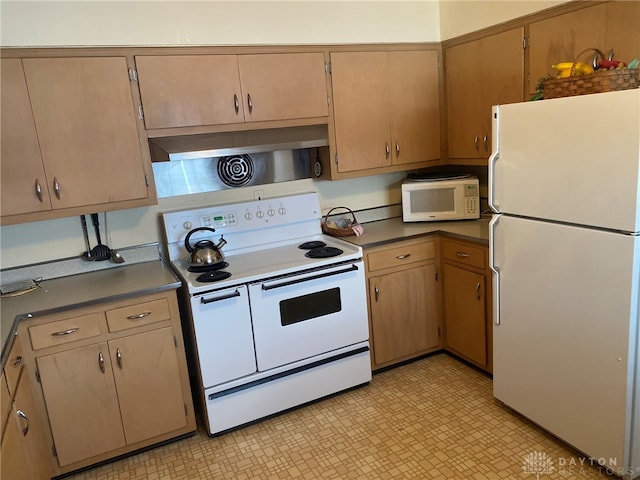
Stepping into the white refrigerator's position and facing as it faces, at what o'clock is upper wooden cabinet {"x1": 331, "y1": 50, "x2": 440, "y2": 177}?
The upper wooden cabinet is roughly at 3 o'clock from the white refrigerator.

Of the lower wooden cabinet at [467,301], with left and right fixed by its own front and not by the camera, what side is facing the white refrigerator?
left

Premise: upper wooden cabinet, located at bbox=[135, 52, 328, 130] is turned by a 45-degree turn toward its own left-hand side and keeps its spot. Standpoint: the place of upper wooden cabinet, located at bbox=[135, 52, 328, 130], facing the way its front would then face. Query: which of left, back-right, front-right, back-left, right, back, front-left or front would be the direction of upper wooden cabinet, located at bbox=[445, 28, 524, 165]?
front-left

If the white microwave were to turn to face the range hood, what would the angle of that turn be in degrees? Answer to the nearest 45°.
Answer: approximately 45° to its right

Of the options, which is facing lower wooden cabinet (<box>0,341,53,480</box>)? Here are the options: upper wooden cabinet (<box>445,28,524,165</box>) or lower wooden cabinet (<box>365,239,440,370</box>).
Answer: the upper wooden cabinet

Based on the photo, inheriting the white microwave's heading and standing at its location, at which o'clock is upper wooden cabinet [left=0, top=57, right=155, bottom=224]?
The upper wooden cabinet is roughly at 2 o'clock from the white microwave.

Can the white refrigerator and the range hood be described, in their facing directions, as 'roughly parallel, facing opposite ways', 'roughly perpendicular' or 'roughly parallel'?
roughly perpendicular

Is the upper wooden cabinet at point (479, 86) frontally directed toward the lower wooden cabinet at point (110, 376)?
yes
